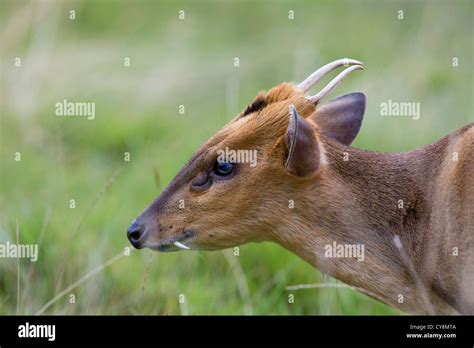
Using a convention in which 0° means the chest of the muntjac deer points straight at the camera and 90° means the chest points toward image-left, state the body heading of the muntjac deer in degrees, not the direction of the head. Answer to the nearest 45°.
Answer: approximately 90°
